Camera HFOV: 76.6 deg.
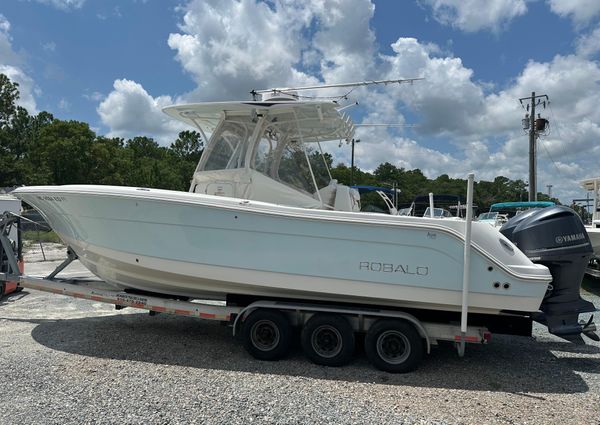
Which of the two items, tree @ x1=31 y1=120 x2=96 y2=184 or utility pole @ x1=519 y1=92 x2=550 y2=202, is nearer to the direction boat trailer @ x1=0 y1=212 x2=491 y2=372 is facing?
the tree

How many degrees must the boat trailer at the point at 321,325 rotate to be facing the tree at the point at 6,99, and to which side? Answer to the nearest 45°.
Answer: approximately 45° to its right

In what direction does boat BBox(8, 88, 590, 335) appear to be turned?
to the viewer's left

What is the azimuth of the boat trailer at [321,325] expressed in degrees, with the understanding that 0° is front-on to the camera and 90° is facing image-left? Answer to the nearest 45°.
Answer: approximately 90°

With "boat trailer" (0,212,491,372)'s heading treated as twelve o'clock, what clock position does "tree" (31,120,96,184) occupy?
The tree is roughly at 2 o'clock from the boat trailer.

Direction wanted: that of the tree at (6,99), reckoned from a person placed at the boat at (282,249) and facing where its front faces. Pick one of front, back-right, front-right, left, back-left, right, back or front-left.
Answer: front-right
